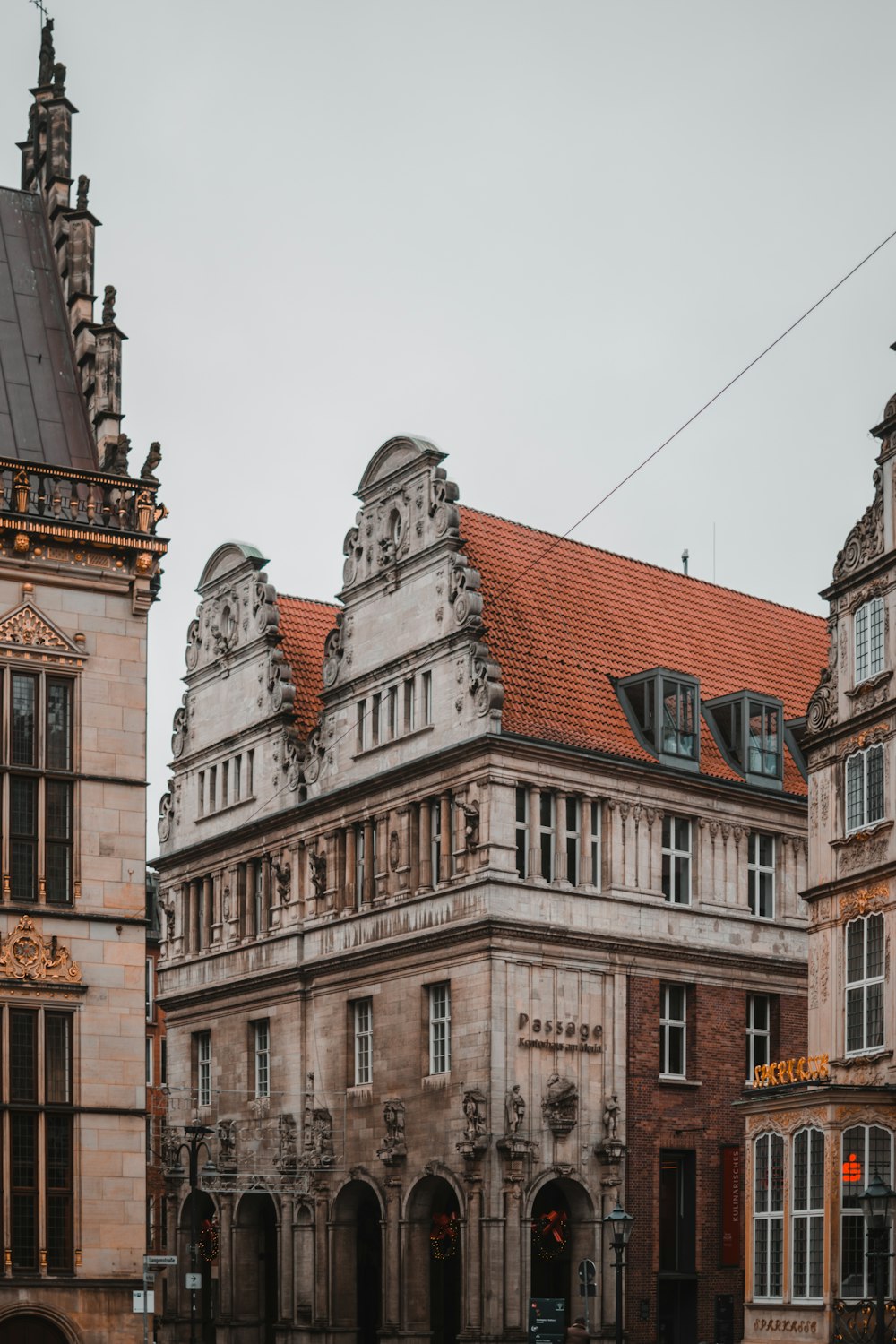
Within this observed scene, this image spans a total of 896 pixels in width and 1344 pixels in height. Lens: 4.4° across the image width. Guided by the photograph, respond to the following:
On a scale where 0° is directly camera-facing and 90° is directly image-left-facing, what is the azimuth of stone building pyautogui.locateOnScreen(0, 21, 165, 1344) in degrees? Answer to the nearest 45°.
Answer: approximately 0°

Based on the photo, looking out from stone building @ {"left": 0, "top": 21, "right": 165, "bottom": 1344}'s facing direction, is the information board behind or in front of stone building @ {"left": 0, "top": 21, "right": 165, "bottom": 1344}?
behind

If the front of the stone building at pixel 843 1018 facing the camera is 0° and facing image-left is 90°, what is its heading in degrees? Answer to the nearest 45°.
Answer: approximately 45°

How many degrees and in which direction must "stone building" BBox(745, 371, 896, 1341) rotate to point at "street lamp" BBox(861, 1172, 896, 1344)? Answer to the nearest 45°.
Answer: approximately 45° to its left
